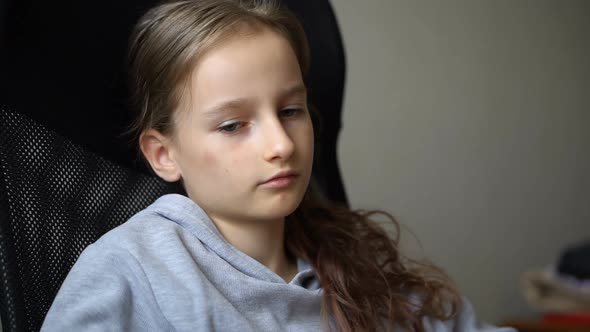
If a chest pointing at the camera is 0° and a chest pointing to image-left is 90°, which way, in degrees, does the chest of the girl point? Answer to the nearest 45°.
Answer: approximately 315°
